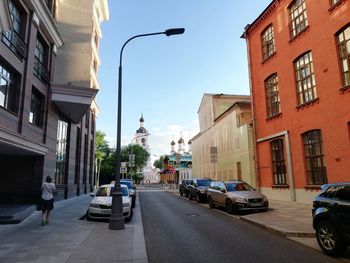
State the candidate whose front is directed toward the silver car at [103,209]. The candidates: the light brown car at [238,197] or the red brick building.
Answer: the red brick building

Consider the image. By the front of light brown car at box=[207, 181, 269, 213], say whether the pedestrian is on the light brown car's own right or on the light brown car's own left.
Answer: on the light brown car's own right

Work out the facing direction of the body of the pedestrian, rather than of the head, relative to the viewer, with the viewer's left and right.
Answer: facing away from the viewer

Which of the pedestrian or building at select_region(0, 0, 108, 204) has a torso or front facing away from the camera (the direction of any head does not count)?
the pedestrian

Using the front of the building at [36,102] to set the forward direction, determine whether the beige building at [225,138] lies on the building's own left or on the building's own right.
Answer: on the building's own left

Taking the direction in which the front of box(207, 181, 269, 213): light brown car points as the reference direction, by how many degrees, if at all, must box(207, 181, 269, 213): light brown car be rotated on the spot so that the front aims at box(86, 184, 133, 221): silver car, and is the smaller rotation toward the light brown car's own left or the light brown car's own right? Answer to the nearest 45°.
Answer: approximately 90° to the light brown car's own right

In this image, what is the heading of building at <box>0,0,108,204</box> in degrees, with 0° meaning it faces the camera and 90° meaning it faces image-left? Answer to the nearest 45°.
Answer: approximately 315°

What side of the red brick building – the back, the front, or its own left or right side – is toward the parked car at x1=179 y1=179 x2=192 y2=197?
right

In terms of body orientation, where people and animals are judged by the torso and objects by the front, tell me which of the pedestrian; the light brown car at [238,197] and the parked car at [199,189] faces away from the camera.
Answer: the pedestrian
